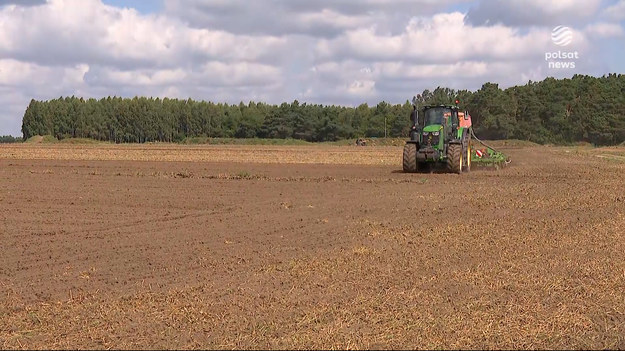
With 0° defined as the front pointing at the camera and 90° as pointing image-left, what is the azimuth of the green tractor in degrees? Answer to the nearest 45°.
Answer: approximately 0°
